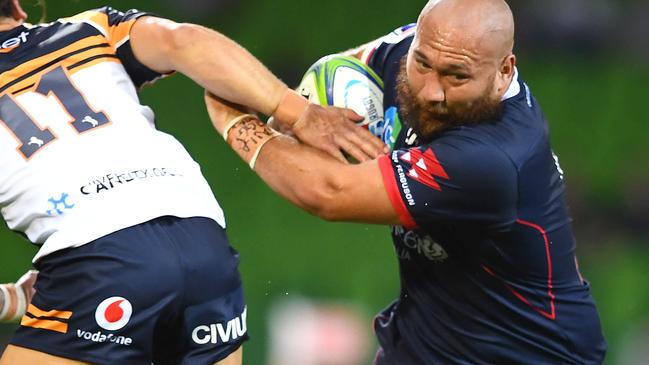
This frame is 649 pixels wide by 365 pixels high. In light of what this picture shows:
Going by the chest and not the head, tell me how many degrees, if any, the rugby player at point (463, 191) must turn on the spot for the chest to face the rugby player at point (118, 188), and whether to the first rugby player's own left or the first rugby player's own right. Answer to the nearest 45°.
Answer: approximately 45° to the first rugby player's own right

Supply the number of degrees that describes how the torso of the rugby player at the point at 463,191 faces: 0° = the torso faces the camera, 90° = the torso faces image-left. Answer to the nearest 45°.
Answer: approximately 45°
